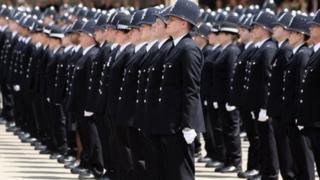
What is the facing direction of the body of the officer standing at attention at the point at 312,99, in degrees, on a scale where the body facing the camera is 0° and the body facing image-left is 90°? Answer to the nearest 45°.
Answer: approximately 45°
